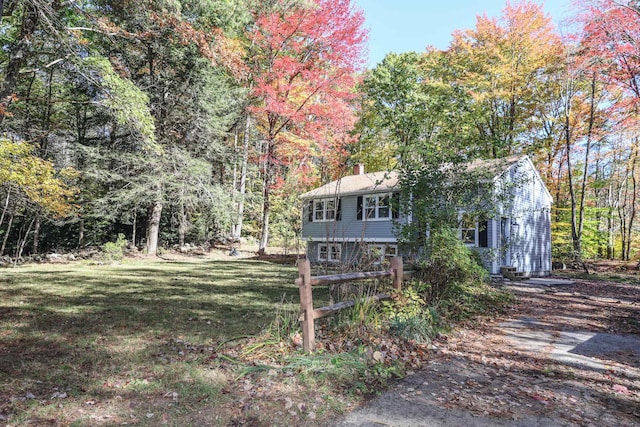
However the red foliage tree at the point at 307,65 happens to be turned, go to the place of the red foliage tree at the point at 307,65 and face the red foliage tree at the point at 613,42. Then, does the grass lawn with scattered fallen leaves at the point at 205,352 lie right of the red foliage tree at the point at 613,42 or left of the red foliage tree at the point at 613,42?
right

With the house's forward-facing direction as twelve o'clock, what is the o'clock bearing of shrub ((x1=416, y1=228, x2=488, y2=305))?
The shrub is roughly at 11 o'clock from the house.

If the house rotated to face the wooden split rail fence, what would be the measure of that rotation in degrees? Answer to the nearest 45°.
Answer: approximately 45° to its left

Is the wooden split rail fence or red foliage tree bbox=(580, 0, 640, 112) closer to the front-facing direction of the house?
the wooden split rail fence

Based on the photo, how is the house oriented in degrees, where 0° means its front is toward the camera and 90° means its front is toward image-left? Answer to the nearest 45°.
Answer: approximately 45°

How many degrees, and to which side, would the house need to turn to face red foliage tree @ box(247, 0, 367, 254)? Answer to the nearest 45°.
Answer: approximately 45° to its right

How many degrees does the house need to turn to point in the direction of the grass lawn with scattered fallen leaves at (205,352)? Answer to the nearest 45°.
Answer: approximately 45° to its left

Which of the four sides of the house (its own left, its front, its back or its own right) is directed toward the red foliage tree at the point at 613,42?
back
